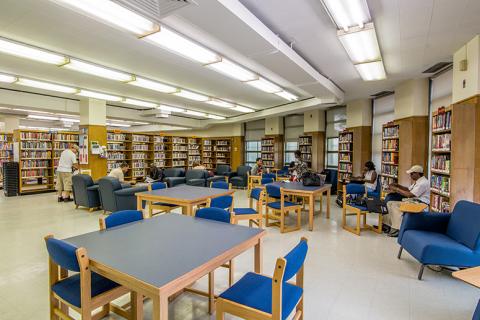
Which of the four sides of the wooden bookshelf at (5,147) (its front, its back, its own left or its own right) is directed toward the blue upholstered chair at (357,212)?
front

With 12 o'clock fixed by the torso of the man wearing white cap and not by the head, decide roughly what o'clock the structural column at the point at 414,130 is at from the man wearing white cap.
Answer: The structural column is roughly at 3 o'clock from the man wearing white cap.

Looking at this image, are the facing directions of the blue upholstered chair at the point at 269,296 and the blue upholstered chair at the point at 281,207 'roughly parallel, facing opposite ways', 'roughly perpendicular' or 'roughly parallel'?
roughly perpendicular

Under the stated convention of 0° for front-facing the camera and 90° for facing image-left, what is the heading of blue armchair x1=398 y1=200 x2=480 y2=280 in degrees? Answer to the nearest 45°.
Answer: approximately 45°

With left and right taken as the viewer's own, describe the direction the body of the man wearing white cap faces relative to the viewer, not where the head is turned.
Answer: facing to the left of the viewer

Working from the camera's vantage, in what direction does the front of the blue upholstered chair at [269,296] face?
facing away from the viewer and to the left of the viewer

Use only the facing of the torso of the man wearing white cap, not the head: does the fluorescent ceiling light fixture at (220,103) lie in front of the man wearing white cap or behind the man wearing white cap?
in front

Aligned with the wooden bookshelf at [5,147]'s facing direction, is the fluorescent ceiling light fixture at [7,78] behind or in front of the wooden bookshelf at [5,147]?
in front

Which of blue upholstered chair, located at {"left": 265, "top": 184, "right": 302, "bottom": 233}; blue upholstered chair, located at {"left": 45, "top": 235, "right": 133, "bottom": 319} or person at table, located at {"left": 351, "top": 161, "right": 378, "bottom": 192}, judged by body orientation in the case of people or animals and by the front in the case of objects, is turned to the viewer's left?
the person at table

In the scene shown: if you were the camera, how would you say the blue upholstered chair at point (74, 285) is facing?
facing away from the viewer and to the right of the viewer
